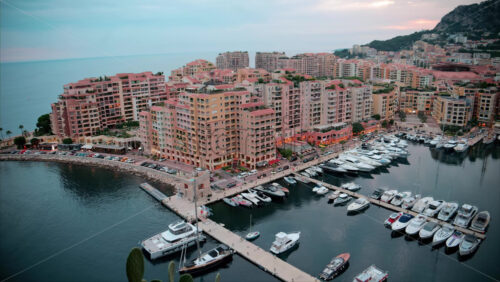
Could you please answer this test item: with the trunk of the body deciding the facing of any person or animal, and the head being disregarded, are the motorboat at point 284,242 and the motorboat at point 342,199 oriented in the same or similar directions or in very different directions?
very different directions

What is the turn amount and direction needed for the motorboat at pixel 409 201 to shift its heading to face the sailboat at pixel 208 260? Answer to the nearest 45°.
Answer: approximately 180°

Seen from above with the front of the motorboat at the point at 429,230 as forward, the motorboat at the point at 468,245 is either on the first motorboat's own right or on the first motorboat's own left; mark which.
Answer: on the first motorboat's own left

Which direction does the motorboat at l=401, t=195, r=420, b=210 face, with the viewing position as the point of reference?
facing away from the viewer and to the right of the viewer

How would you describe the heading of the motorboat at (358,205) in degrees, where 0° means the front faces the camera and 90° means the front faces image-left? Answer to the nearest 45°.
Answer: approximately 45°

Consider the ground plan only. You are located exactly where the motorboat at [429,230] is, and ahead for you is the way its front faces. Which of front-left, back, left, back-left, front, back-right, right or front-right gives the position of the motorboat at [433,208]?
back-right

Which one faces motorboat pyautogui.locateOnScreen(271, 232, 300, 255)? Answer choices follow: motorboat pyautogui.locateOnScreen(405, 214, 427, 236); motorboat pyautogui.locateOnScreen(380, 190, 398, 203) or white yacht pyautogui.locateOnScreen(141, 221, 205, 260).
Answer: motorboat pyautogui.locateOnScreen(405, 214, 427, 236)

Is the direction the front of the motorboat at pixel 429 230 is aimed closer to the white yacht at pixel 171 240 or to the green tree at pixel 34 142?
the white yacht
